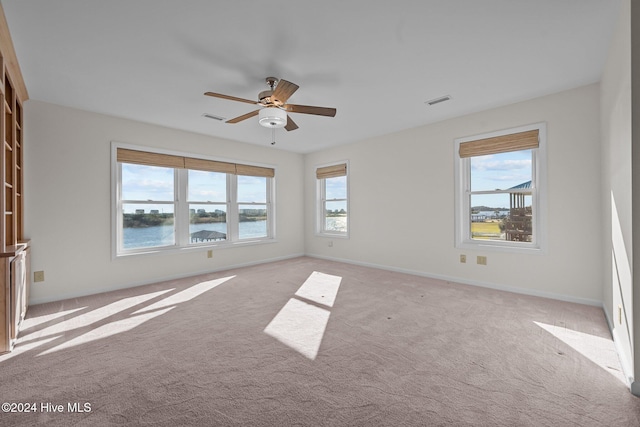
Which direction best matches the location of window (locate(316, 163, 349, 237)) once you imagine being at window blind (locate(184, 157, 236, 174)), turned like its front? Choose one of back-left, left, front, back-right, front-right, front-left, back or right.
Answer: front-left

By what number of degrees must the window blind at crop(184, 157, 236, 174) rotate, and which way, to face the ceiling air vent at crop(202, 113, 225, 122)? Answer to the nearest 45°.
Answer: approximately 45° to its right

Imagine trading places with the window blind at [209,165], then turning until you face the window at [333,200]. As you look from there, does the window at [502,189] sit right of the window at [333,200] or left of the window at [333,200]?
right

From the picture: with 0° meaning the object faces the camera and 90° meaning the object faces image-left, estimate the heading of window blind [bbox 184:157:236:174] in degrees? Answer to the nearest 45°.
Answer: approximately 315°
